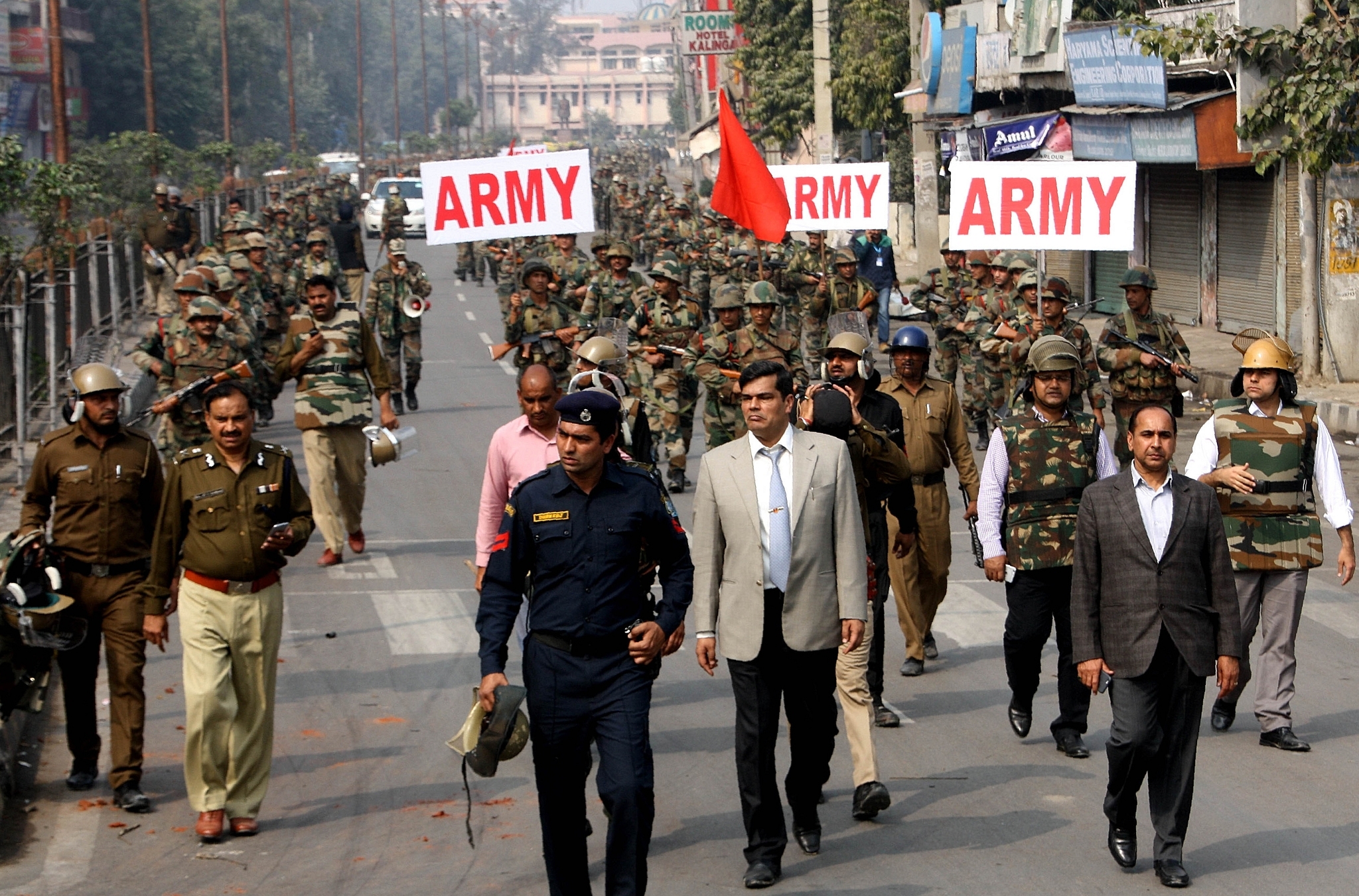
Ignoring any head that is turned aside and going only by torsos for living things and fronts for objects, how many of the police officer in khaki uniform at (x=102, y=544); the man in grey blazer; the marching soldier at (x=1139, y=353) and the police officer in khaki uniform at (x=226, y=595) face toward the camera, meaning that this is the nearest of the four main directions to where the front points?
4

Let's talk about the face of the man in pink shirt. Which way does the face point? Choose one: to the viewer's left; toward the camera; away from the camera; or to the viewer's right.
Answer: toward the camera

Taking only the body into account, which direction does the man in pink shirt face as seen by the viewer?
toward the camera

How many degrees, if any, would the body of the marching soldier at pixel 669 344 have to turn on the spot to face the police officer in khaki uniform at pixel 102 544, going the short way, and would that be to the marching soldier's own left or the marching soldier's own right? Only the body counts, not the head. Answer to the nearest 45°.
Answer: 0° — they already face them

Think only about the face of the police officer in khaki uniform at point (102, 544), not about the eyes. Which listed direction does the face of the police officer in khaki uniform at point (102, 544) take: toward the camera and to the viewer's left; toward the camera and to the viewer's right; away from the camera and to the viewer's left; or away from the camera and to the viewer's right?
toward the camera and to the viewer's right

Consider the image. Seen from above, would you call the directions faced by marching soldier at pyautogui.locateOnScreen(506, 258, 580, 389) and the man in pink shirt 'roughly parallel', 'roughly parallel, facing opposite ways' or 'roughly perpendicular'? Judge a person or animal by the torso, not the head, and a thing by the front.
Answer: roughly parallel

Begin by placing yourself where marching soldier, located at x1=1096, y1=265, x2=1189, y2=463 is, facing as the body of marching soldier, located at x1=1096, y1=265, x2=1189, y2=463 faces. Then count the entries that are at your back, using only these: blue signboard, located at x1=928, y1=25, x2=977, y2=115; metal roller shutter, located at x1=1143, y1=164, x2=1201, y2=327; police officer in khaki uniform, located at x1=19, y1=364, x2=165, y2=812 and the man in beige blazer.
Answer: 2

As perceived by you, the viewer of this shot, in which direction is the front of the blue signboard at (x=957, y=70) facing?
facing the viewer and to the left of the viewer

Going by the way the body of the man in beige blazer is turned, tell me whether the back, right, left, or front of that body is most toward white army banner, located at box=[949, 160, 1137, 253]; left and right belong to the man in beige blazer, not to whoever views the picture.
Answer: back

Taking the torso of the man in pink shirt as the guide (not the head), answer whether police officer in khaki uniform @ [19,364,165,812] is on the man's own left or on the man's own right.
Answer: on the man's own right

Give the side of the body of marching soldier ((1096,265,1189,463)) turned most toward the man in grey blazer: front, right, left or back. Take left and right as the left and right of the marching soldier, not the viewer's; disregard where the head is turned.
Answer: front

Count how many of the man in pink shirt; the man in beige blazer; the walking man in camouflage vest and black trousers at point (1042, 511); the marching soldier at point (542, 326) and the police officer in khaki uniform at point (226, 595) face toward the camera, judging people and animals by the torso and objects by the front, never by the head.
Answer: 5

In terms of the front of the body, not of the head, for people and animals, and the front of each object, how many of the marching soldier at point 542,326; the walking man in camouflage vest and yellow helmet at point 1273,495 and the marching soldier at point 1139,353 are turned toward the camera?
3

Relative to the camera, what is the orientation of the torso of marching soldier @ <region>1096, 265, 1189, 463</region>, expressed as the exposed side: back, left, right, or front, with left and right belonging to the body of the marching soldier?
front

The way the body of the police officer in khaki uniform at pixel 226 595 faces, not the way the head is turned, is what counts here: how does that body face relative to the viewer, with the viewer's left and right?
facing the viewer

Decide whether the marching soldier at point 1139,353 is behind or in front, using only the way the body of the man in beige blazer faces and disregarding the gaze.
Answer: behind
